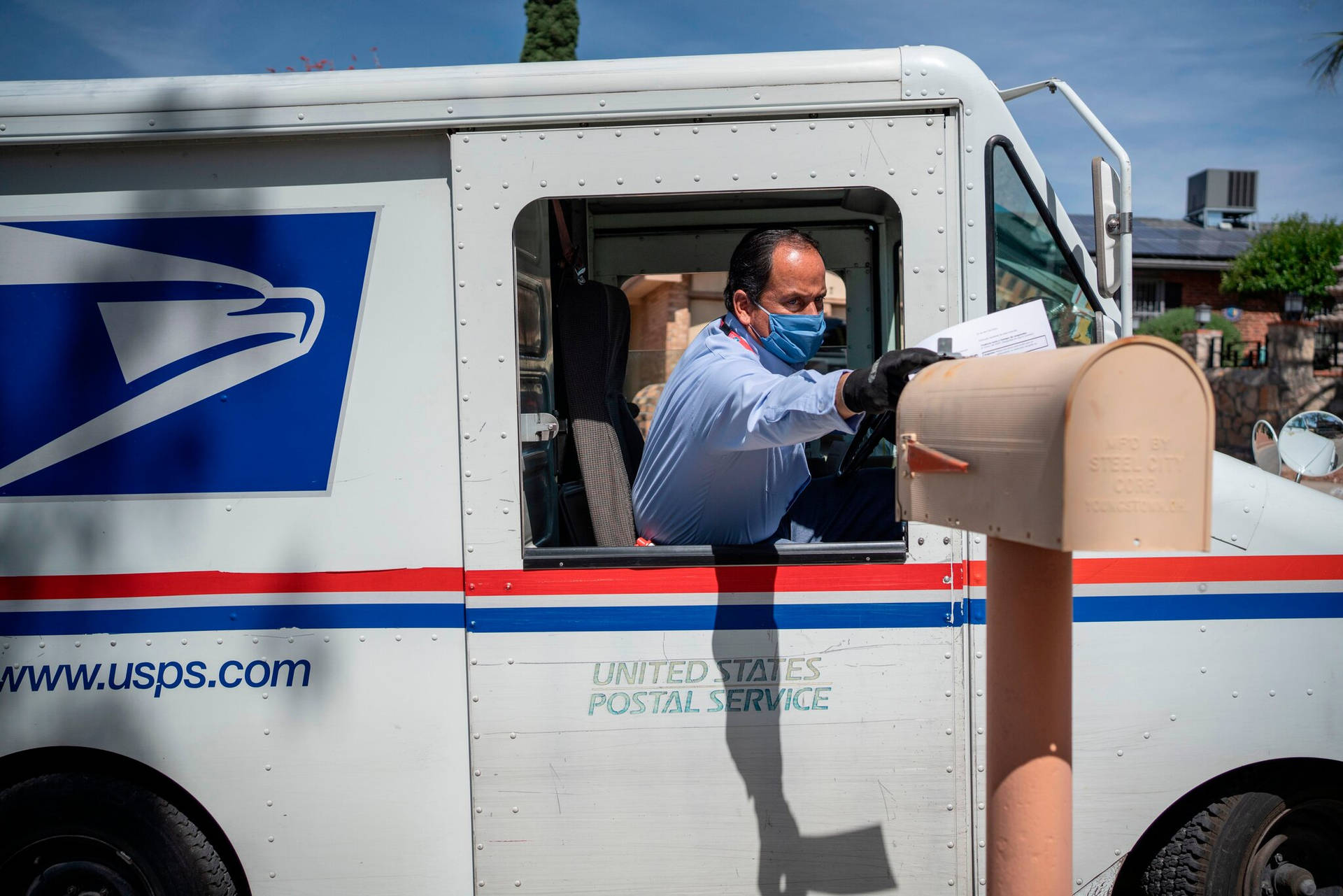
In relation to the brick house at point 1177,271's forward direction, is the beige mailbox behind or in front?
in front

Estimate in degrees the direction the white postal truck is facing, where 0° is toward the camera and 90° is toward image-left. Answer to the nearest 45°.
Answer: approximately 270°

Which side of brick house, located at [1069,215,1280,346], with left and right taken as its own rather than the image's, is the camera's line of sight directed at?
front

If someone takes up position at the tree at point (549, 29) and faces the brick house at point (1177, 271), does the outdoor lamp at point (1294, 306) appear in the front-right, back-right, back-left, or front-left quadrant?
front-right

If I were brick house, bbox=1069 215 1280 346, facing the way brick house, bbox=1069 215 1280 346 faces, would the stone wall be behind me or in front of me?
in front

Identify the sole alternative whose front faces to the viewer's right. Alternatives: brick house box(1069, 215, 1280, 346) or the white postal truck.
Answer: the white postal truck

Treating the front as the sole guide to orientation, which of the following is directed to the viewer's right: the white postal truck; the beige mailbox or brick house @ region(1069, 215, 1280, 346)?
the white postal truck
